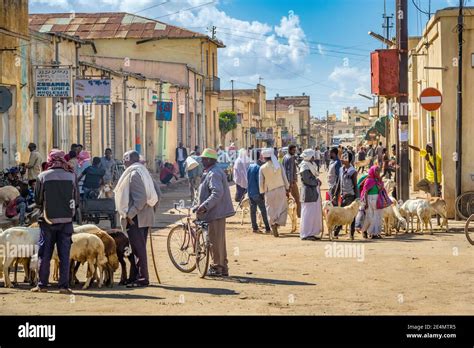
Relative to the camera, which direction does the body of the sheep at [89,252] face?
to the viewer's left

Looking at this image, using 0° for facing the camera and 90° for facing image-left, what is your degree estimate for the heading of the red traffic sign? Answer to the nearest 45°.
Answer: approximately 0°

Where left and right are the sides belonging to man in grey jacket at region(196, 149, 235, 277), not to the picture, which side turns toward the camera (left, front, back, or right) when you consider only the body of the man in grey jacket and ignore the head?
left
